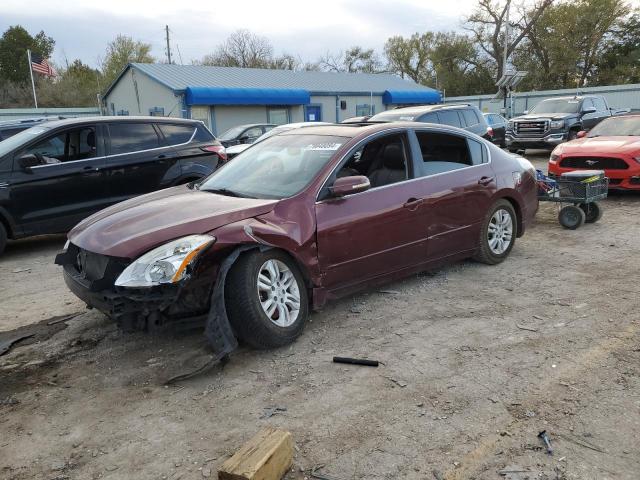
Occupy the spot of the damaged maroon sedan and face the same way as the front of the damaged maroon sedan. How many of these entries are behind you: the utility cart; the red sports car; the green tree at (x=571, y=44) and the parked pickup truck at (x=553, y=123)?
4

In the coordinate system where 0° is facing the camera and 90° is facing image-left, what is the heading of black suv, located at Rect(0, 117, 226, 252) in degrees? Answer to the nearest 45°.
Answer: approximately 45°

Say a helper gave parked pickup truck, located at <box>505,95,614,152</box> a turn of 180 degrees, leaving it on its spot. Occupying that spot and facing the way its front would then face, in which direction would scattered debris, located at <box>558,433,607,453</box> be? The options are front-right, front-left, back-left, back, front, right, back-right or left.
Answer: back-right

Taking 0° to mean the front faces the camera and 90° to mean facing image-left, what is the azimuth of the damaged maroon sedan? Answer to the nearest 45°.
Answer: approximately 45°

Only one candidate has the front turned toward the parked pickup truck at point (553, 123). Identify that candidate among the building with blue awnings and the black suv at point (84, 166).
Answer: the building with blue awnings

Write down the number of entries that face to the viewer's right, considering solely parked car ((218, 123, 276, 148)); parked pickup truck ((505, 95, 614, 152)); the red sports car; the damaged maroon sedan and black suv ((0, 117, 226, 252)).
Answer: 0

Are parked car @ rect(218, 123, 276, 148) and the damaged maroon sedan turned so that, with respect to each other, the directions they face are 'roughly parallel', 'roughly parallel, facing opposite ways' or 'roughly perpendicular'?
roughly parallel

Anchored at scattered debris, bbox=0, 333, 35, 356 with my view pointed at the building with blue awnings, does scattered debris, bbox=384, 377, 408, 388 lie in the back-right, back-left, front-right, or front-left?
back-right

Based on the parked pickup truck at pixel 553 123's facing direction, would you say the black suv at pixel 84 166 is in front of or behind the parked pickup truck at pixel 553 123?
in front

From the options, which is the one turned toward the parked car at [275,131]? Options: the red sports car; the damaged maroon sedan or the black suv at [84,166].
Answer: the red sports car

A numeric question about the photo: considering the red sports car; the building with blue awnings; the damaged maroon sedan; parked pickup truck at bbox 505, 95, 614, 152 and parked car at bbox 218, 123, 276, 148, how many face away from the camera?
0

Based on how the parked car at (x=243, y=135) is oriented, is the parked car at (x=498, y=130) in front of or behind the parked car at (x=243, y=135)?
behind

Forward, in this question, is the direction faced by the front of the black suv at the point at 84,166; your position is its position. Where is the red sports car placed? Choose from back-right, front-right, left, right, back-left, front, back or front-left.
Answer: back-left

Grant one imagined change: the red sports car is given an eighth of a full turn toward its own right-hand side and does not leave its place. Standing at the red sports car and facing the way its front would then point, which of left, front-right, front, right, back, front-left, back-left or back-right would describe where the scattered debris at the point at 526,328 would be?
left

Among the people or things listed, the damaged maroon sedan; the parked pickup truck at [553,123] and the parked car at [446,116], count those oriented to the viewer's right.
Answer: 0

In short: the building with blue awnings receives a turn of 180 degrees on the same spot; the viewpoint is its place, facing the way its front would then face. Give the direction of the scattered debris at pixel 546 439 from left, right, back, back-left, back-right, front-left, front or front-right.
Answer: back-left

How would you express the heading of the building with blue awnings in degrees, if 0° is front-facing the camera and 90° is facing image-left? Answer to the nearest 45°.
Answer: approximately 315°

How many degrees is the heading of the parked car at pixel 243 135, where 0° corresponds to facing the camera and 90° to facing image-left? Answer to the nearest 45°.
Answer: approximately 45°

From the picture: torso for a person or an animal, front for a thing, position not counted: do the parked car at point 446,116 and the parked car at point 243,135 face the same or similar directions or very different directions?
same or similar directions
